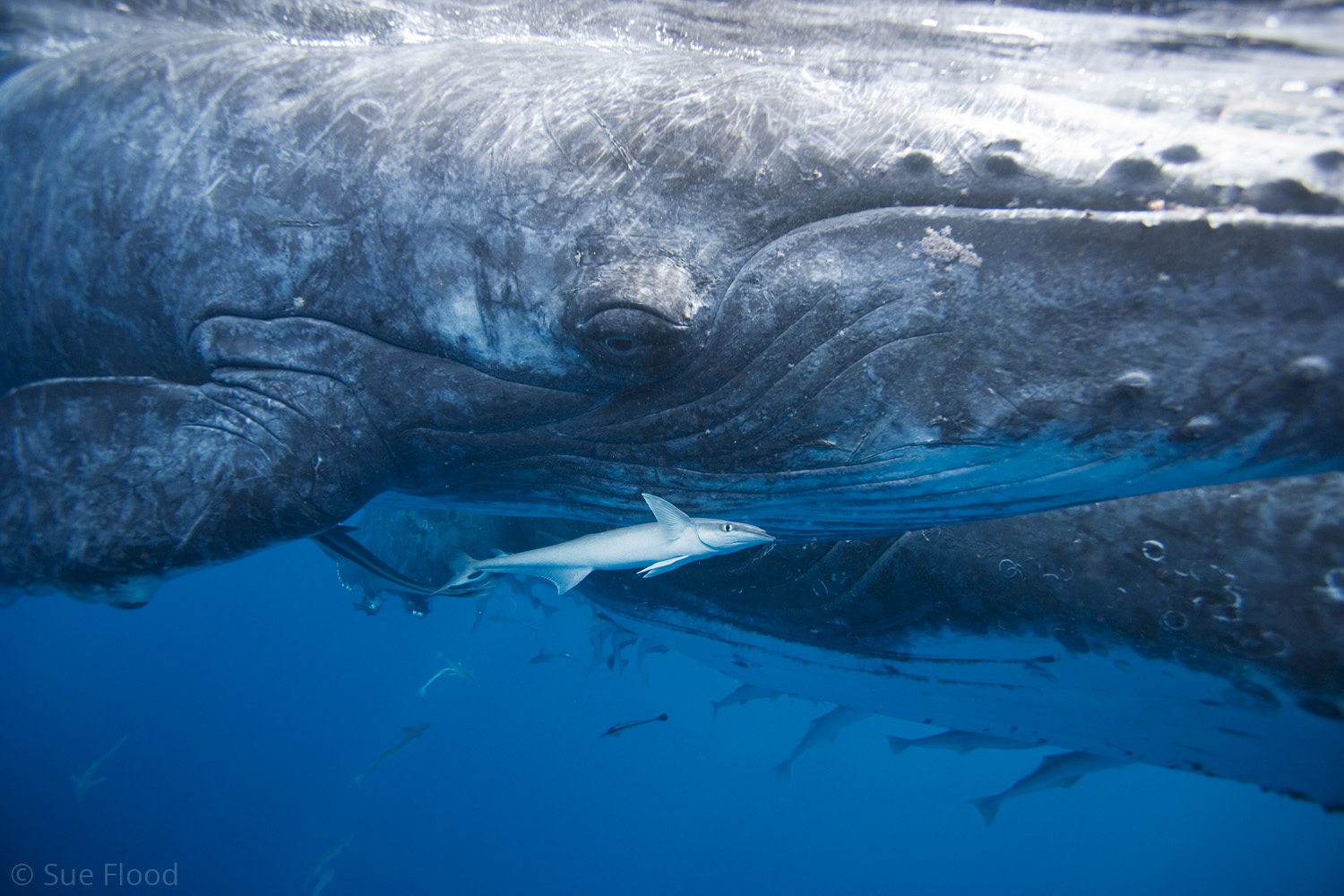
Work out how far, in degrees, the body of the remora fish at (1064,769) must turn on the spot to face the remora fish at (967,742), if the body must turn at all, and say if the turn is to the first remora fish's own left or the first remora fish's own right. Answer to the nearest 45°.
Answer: approximately 180°

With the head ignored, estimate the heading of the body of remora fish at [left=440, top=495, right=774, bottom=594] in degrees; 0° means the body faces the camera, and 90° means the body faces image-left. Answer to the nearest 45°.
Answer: approximately 270°

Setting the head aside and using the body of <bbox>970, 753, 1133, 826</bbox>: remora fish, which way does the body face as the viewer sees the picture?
to the viewer's right

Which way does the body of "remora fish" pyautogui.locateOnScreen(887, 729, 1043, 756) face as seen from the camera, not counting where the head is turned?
to the viewer's right
